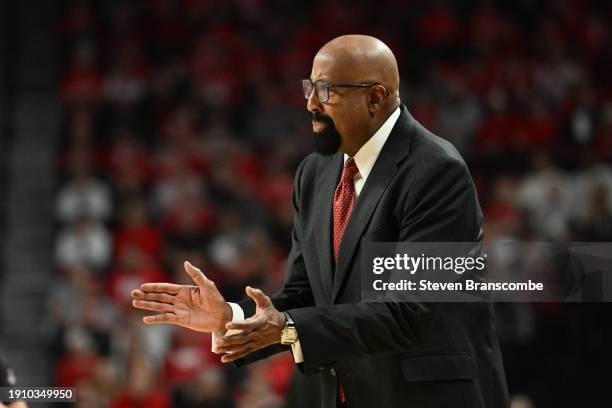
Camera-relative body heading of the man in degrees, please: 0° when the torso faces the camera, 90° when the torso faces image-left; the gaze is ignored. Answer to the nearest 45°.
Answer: approximately 45°

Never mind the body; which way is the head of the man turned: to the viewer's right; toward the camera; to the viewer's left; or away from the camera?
to the viewer's left
